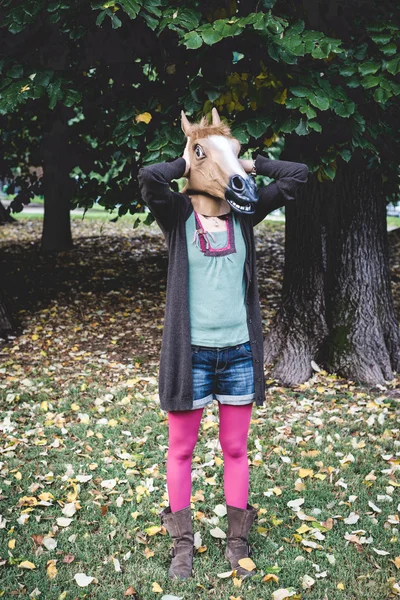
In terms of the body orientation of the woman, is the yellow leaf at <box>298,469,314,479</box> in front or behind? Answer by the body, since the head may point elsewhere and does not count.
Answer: behind

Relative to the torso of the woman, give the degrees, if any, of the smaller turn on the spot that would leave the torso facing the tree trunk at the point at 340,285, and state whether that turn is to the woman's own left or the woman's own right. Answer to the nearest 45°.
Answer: approximately 180°

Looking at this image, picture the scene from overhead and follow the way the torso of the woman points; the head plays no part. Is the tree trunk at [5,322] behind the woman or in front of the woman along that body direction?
behind

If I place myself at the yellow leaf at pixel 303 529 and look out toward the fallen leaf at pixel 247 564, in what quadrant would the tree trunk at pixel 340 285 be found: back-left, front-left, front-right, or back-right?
back-right

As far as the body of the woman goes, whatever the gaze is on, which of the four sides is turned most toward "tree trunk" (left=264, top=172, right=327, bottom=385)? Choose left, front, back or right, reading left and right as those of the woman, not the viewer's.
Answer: back

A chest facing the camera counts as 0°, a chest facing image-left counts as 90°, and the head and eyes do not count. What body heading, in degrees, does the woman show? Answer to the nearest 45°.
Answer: approximately 0°

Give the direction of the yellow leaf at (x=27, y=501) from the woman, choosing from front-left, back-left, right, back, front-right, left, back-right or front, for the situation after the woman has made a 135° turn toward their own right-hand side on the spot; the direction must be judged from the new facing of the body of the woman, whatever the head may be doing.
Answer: front
